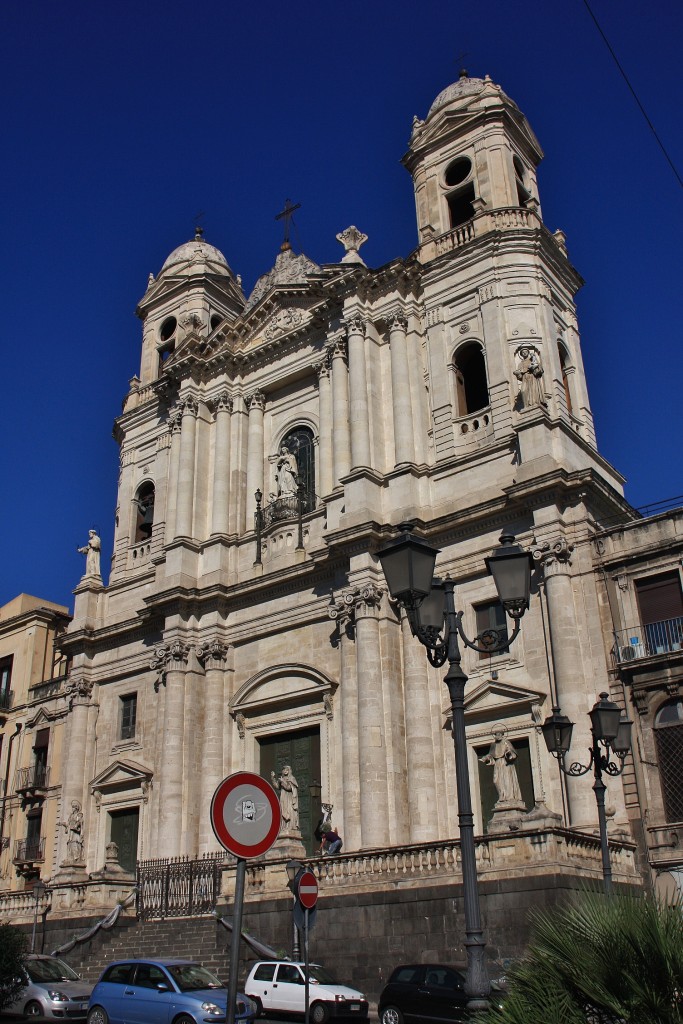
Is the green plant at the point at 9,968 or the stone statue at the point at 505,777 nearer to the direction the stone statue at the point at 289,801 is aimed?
the green plant

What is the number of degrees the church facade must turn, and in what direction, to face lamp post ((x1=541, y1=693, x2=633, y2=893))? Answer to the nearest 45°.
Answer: approximately 45° to its left

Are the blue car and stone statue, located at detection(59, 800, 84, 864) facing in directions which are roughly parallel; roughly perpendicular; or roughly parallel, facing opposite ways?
roughly perpendicular

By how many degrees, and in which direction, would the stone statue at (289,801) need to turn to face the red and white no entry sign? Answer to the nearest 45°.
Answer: approximately 45° to its left

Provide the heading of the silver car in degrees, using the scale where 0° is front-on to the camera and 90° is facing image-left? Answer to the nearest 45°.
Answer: approximately 315°

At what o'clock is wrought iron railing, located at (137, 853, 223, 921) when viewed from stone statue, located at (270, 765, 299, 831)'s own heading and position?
The wrought iron railing is roughly at 3 o'clock from the stone statue.

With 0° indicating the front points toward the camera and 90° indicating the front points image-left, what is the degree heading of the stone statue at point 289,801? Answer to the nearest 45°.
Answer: approximately 45°

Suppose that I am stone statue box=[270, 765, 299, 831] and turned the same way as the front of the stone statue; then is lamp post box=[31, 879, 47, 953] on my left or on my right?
on my right
